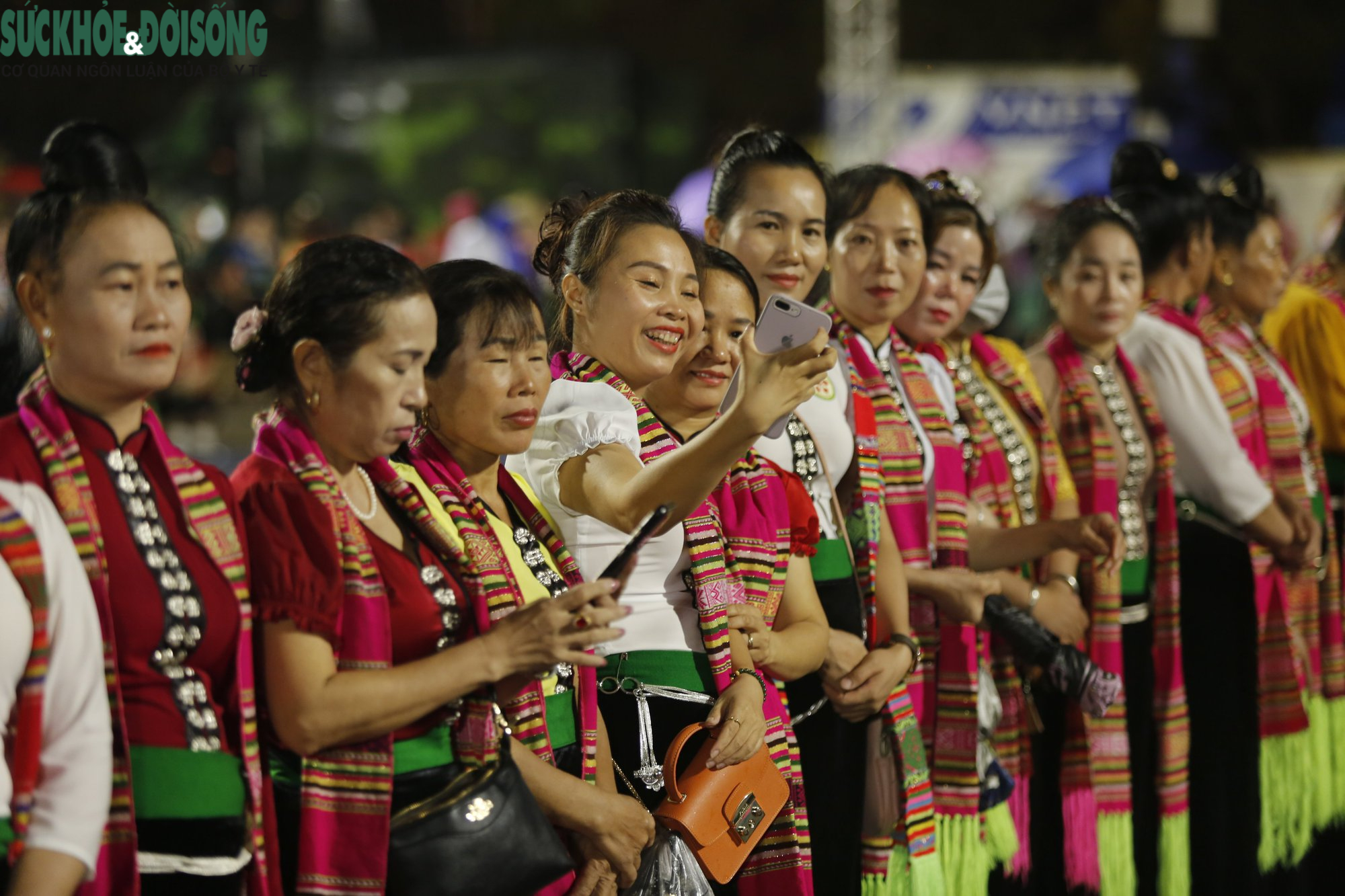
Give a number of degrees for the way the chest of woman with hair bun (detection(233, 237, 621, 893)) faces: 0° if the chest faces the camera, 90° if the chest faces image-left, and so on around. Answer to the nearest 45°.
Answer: approximately 315°

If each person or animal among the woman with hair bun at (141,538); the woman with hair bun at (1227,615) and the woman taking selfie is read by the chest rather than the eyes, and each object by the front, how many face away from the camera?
0

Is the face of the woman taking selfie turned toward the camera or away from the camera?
toward the camera

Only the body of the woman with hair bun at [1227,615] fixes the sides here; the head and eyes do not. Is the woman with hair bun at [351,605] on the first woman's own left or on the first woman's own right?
on the first woman's own right

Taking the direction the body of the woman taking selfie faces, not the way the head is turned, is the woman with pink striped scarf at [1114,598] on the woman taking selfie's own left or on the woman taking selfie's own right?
on the woman taking selfie's own left

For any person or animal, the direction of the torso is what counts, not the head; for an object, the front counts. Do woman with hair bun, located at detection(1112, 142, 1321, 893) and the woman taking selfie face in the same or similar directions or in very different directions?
same or similar directions

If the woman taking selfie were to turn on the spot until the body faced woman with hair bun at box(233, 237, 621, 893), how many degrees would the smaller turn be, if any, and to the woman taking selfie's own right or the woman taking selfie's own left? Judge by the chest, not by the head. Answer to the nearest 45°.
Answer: approximately 90° to the woman taking selfie's own right

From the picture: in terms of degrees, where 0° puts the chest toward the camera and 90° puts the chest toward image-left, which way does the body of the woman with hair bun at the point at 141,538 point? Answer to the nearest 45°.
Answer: approximately 315°

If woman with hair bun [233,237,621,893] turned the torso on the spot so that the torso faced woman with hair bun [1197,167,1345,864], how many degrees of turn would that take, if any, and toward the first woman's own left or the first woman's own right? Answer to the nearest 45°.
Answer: approximately 90° to the first woman's own left

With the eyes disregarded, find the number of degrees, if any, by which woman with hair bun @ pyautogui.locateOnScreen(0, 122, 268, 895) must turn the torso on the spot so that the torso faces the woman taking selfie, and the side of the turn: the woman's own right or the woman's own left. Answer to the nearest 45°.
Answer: approximately 90° to the woman's own left

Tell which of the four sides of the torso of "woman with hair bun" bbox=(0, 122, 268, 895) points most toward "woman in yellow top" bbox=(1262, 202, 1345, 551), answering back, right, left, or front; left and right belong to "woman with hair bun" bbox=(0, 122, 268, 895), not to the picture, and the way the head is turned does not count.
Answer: left

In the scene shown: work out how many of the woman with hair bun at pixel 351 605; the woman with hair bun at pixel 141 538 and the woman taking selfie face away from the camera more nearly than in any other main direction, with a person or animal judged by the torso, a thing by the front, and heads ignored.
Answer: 0

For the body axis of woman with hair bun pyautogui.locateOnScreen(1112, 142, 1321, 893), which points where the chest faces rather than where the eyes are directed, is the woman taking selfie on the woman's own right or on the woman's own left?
on the woman's own right

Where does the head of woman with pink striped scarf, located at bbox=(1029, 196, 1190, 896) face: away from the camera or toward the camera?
toward the camera
